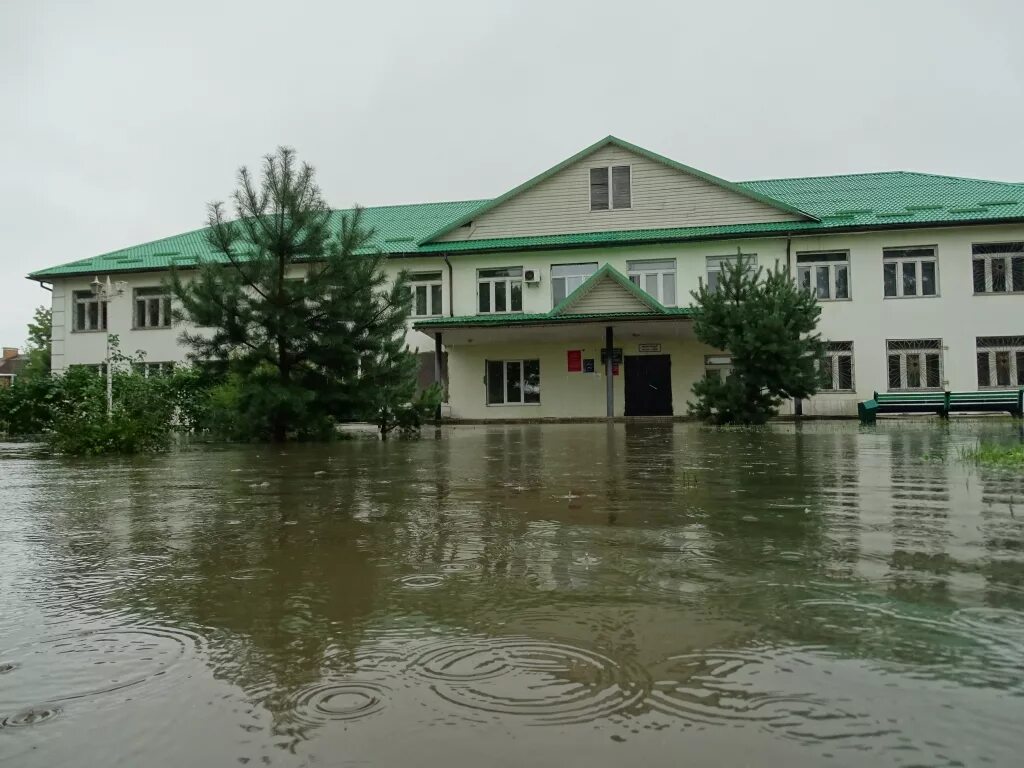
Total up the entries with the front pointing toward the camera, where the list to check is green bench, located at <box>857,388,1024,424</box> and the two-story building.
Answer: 2

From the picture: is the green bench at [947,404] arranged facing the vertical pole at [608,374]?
no

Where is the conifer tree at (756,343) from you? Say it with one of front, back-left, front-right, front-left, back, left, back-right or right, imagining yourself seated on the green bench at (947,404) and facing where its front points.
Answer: front-right

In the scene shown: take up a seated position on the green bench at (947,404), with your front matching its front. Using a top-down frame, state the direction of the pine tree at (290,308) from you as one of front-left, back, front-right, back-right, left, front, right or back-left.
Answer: front-right

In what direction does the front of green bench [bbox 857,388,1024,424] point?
toward the camera

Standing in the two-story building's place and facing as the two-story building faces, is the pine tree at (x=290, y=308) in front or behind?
in front

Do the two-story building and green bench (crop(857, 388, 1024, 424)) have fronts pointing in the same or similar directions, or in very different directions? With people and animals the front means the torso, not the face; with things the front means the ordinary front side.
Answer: same or similar directions

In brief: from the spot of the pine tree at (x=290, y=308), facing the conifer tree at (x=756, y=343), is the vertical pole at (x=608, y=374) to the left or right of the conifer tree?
left

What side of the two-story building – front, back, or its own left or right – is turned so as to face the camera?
front

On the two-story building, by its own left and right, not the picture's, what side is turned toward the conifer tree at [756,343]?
front

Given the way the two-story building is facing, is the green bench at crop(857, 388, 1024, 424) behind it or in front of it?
in front
